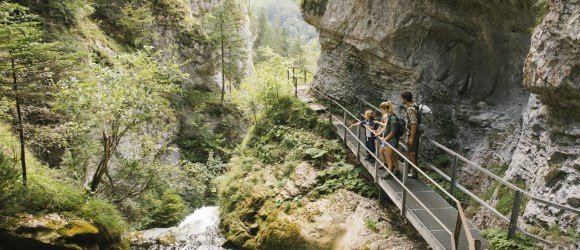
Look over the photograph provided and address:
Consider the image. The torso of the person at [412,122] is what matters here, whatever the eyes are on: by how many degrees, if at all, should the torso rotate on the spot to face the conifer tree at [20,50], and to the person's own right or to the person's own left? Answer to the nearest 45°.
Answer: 0° — they already face it

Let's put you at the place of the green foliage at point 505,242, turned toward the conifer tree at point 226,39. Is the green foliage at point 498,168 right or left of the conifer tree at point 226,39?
right

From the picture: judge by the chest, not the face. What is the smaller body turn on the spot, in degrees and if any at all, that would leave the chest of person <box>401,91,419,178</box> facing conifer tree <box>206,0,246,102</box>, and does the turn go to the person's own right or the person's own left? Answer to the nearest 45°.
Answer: approximately 45° to the person's own right

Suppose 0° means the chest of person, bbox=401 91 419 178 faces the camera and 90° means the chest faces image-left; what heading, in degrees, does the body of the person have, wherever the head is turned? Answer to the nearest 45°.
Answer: approximately 90°

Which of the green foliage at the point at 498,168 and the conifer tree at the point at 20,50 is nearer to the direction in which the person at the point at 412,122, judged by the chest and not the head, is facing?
the conifer tree

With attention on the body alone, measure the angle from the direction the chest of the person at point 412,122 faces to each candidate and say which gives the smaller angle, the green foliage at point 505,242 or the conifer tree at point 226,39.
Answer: the conifer tree

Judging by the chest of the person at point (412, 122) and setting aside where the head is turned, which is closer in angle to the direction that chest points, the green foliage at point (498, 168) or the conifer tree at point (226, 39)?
the conifer tree

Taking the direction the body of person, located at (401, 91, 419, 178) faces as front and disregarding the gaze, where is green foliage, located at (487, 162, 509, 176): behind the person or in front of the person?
behind

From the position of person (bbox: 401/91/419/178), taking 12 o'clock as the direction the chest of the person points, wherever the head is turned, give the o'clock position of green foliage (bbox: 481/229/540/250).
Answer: The green foliage is roughly at 8 o'clock from the person.

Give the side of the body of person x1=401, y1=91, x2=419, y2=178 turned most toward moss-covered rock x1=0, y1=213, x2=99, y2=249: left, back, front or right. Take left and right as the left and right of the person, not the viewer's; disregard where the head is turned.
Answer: front
